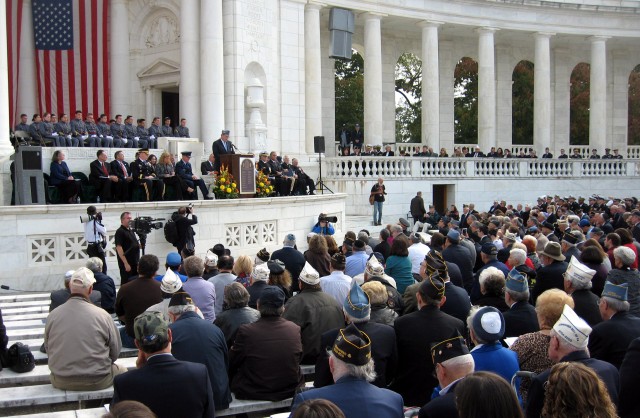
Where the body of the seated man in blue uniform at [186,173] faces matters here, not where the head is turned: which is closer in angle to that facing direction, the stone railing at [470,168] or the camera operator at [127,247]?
the stone railing

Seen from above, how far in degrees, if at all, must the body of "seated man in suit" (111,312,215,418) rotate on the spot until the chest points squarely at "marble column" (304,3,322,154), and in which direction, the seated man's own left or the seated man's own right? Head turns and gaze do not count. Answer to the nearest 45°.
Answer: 0° — they already face it

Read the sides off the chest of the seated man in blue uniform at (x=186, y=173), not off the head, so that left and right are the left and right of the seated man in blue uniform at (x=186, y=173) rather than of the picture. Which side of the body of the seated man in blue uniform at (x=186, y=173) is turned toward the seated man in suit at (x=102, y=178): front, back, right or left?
right

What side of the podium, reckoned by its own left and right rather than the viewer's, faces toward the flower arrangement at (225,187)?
right

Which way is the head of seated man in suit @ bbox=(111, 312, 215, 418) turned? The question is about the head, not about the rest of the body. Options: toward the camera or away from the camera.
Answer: away from the camera

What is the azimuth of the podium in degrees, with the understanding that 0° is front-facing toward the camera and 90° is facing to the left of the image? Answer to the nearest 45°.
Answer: approximately 315°

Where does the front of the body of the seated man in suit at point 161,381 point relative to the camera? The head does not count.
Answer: away from the camera

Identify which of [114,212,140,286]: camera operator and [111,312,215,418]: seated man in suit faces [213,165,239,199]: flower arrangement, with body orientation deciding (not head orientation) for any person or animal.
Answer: the seated man in suit

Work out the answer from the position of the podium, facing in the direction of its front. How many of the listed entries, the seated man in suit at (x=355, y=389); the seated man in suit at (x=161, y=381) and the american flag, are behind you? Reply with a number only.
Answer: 1

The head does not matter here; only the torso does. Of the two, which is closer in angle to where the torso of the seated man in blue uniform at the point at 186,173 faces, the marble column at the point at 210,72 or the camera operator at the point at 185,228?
the camera operator

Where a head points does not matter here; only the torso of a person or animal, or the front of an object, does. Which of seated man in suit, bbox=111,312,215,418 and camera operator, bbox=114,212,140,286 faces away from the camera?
the seated man in suit

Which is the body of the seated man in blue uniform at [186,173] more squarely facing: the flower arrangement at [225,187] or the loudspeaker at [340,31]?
the flower arrangement

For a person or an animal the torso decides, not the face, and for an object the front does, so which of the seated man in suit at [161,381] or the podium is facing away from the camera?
the seated man in suit

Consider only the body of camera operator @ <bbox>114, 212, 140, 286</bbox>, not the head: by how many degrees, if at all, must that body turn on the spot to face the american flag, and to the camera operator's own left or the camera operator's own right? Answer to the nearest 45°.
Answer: approximately 135° to the camera operator's own left

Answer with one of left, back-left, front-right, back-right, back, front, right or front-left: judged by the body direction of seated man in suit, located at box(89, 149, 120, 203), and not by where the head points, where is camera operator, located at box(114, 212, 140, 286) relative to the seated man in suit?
front-right
